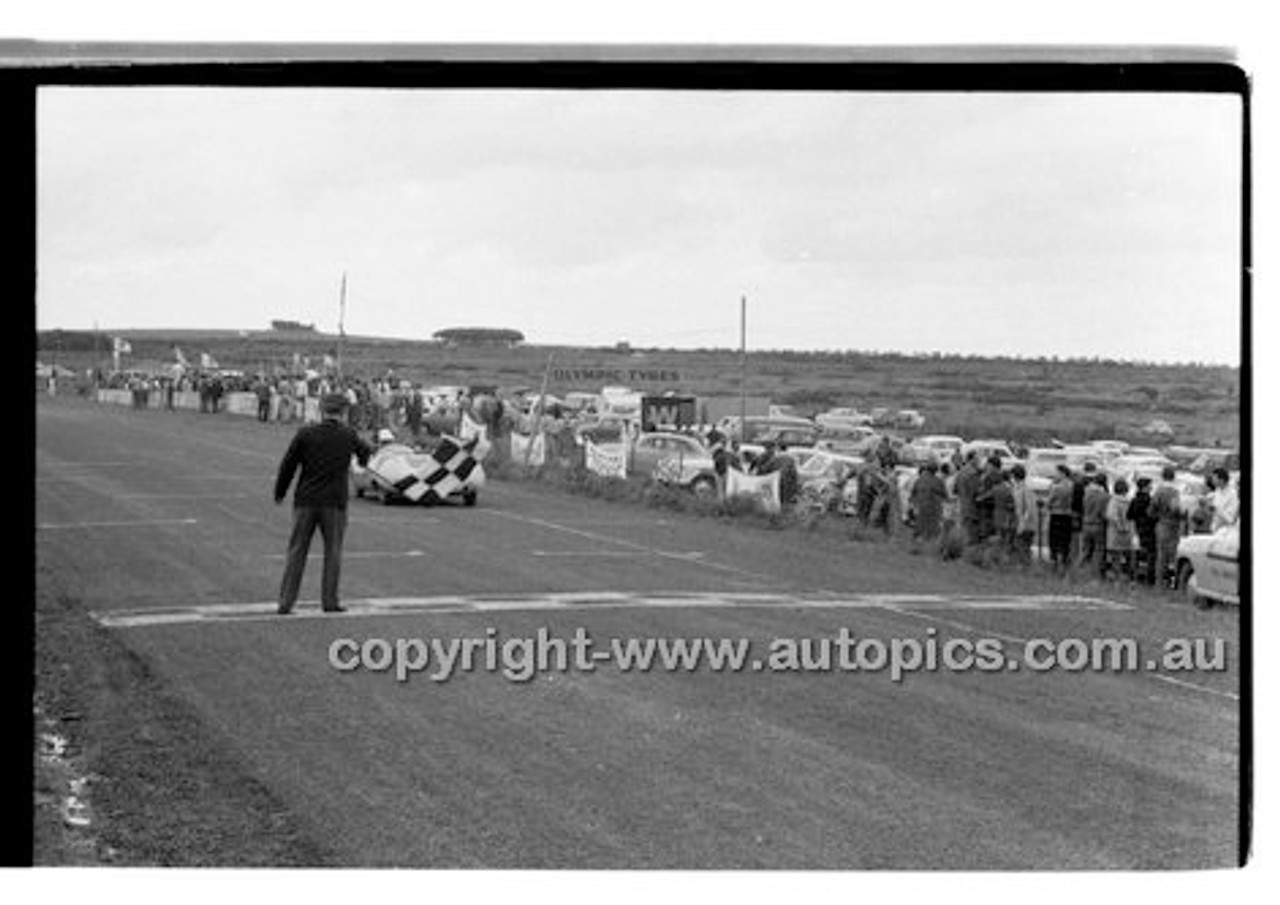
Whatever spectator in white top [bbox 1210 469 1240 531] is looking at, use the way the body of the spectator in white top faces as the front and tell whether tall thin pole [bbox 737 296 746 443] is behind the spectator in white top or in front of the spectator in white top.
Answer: in front

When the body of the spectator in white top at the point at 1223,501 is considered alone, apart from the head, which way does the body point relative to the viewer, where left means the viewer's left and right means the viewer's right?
facing to the left of the viewer

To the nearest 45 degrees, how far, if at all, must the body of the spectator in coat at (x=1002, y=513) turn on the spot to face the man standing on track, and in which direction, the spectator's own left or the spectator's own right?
approximately 45° to the spectator's own left

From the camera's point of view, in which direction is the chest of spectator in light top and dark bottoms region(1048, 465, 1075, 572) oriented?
to the viewer's left

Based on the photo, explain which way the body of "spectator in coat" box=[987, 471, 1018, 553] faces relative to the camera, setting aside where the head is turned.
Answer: to the viewer's left

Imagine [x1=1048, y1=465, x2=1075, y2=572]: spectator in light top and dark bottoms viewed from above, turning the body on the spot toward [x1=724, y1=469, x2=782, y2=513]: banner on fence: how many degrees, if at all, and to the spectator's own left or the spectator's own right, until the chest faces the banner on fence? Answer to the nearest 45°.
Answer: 0° — they already face it

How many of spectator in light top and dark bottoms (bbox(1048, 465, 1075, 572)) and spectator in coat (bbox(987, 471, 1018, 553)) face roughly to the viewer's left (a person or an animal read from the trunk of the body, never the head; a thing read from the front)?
2
